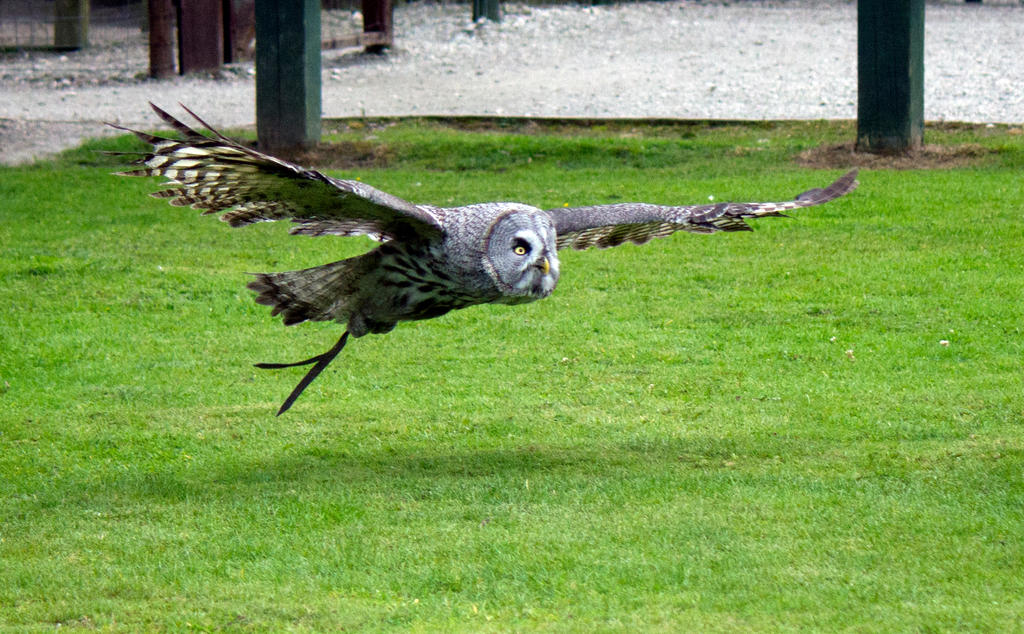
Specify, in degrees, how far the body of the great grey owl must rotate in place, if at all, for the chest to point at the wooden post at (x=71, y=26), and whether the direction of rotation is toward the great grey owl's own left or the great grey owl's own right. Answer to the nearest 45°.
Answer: approximately 135° to the great grey owl's own left

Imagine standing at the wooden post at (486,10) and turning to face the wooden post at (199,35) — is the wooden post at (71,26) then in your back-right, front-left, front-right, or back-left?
front-right

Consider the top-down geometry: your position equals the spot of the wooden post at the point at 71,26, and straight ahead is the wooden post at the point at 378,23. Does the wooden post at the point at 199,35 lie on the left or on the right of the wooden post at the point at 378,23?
right

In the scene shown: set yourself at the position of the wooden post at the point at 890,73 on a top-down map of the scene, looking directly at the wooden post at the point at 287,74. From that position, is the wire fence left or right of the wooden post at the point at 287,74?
right

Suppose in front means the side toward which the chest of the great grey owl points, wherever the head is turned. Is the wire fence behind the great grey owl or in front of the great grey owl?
behind

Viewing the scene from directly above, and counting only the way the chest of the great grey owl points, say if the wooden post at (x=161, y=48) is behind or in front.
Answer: behind

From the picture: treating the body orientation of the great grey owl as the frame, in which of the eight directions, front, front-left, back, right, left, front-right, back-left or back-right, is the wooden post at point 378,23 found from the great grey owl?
back-left

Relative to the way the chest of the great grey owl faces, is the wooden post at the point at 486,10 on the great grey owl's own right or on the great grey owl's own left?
on the great grey owl's own left

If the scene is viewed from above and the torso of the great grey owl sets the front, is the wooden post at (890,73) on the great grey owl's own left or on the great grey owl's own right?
on the great grey owl's own left

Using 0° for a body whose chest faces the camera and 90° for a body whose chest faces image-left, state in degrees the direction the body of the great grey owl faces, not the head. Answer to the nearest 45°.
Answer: approximately 315°
